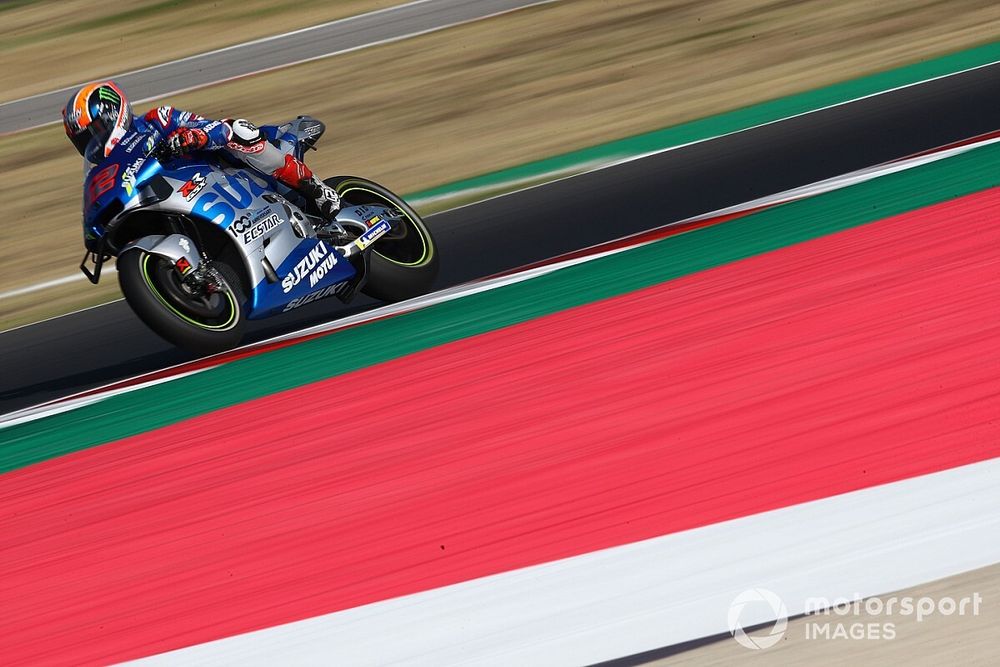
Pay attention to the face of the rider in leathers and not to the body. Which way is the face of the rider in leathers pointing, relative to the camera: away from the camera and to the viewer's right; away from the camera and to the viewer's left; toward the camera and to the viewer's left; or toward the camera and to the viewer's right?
toward the camera and to the viewer's left

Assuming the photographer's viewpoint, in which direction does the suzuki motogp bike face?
facing the viewer and to the left of the viewer
